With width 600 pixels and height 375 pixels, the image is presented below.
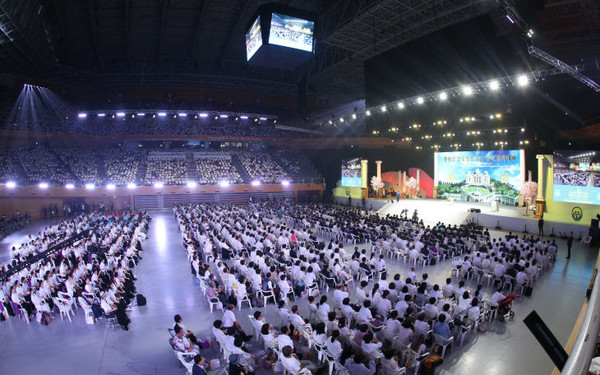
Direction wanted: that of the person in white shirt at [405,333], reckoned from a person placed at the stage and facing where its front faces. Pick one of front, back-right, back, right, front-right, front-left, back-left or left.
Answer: front-left

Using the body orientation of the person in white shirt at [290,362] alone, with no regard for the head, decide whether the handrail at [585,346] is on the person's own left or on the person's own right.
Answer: on the person's own right

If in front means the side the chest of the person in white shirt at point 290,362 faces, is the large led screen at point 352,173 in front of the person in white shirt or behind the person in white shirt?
in front

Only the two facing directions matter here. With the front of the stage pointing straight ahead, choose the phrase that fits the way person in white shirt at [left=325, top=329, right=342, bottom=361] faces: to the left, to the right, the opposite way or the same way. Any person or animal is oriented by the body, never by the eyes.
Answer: the opposite way

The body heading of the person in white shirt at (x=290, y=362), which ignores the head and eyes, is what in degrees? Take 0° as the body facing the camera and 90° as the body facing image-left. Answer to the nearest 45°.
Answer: approximately 225°

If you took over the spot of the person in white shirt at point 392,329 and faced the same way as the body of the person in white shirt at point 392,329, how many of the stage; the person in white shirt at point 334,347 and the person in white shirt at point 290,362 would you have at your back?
2

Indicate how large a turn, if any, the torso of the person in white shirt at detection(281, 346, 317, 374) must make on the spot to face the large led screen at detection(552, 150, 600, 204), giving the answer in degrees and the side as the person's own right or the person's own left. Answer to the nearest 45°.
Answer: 0° — they already face it

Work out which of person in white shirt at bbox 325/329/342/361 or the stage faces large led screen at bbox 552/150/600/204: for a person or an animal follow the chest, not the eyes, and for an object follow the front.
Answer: the person in white shirt

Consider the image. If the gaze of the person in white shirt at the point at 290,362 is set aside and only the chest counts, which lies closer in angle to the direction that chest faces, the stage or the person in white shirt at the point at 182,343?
the stage

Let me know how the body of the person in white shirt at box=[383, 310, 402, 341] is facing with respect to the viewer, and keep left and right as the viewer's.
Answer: facing away from the viewer and to the right of the viewer

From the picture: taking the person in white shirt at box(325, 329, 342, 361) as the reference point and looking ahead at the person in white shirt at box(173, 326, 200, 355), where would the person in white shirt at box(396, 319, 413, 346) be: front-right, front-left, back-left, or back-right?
back-right

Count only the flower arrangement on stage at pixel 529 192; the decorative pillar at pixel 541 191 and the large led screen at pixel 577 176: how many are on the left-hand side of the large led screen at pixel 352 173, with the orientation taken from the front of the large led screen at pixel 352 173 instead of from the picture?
3

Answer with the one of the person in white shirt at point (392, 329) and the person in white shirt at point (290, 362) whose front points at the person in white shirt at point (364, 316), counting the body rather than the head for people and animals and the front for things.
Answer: the person in white shirt at point (290, 362)
